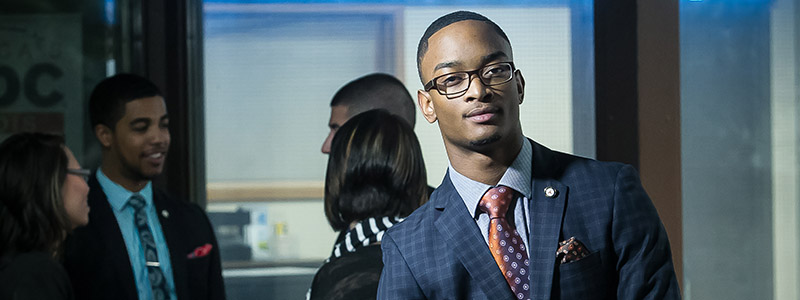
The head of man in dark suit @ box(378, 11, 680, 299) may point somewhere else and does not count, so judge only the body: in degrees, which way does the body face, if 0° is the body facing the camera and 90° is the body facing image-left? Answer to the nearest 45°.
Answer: approximately 0°

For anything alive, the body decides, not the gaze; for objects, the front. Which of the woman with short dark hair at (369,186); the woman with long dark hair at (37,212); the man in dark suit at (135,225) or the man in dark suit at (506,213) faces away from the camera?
the woman with short dark hair at (369,186)

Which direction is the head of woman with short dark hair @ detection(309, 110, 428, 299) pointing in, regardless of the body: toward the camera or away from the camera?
away from the camera

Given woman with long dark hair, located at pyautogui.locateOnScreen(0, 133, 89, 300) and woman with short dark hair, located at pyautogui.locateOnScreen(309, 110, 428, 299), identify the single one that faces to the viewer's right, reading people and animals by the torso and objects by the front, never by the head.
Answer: woman with long dark hair, located at pyautogui.locateOnScreen(0, 133, 89, 300)

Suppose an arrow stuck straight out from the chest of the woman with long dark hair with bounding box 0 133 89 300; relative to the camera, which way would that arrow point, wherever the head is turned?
to the viewer's right

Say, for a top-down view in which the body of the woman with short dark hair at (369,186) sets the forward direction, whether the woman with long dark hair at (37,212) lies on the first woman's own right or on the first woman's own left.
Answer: on the first woman's own left

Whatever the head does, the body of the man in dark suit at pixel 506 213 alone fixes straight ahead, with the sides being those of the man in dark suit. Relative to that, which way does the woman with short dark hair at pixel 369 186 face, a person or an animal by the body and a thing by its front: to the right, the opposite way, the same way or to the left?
the opposite way

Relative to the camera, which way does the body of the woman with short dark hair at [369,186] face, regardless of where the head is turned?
away from the camera
